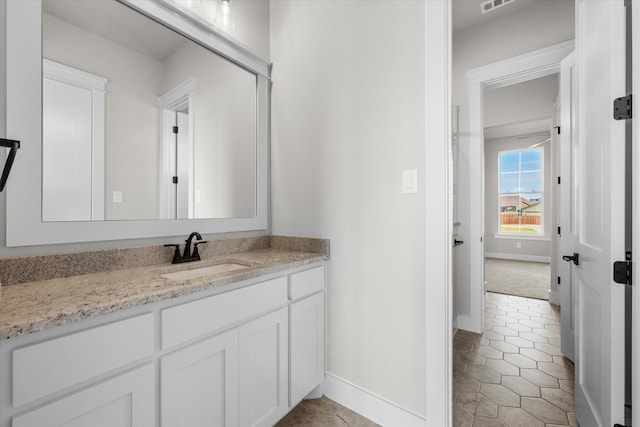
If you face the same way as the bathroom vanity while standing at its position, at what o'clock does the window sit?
The window is roughly at 10 o'clock from the bathroom vanity.

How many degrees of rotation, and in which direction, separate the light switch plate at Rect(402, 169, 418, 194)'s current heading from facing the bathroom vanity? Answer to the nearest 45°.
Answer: approximately 45° to its right

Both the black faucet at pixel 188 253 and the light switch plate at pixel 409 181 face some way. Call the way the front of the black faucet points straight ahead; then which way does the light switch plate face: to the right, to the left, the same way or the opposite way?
to the right

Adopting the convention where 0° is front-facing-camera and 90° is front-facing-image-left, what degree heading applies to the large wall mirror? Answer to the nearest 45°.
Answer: approximately 315°

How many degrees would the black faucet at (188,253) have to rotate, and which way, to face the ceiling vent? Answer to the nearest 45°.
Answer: approximately 45° to its left

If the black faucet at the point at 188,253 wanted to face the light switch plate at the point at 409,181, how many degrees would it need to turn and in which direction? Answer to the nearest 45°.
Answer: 0° — it already faces it

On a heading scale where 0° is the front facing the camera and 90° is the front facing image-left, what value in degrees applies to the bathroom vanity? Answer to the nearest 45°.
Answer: approximately 315°

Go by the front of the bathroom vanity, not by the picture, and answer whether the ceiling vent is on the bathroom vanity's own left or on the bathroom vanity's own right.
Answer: on the bathroom vanity's own left

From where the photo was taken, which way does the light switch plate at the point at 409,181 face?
toward the camera

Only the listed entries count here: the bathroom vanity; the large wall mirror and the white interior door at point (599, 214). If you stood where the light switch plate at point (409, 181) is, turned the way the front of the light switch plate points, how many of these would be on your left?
1

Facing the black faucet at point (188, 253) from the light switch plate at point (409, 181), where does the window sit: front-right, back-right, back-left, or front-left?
back-right

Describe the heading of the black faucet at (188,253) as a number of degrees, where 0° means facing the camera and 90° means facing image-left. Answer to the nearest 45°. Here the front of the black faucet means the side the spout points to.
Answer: approximately 315°

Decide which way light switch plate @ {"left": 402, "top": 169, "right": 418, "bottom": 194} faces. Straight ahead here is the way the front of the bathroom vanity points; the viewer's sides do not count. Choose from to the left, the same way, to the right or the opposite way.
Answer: to the right
